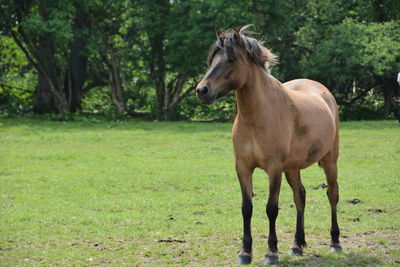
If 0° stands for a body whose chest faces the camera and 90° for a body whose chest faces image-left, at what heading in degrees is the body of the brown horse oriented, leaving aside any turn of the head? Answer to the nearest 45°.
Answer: approximately 45°

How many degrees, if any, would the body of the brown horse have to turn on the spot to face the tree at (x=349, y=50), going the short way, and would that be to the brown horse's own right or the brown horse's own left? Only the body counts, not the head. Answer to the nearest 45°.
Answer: approximately 135° to the brown horse's own right

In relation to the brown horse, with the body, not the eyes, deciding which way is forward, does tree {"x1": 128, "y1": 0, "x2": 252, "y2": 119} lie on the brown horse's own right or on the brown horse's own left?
on the brown horse's own right
